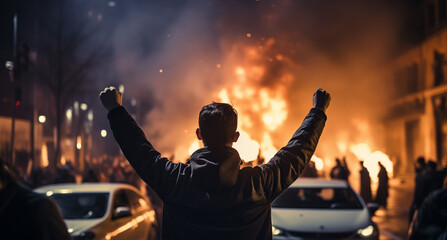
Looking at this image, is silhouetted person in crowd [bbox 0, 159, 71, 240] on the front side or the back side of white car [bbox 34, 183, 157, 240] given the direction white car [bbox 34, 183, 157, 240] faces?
on the front side

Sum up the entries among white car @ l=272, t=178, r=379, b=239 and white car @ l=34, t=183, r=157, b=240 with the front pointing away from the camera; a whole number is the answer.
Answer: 0

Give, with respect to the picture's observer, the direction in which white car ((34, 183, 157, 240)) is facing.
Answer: facing the viewer and to the left of the viewer

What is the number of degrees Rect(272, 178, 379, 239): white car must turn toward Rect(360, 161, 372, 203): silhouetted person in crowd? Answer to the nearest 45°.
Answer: approximately 180°

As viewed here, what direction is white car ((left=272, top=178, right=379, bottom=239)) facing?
toward the camera

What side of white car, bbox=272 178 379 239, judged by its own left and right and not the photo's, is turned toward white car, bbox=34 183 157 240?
right

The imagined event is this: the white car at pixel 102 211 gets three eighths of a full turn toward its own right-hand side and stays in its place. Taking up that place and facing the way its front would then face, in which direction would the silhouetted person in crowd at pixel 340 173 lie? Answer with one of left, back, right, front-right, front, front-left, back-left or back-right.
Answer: front-right

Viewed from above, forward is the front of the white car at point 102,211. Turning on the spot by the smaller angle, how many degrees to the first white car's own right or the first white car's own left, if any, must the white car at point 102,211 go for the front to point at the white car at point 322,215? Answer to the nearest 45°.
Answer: approximately 135° to the first white car's own left

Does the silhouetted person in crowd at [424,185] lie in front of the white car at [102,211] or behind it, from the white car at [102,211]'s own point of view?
behind

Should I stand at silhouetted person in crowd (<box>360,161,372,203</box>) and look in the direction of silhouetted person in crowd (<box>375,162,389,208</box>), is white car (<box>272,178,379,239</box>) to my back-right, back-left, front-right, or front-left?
back-right
